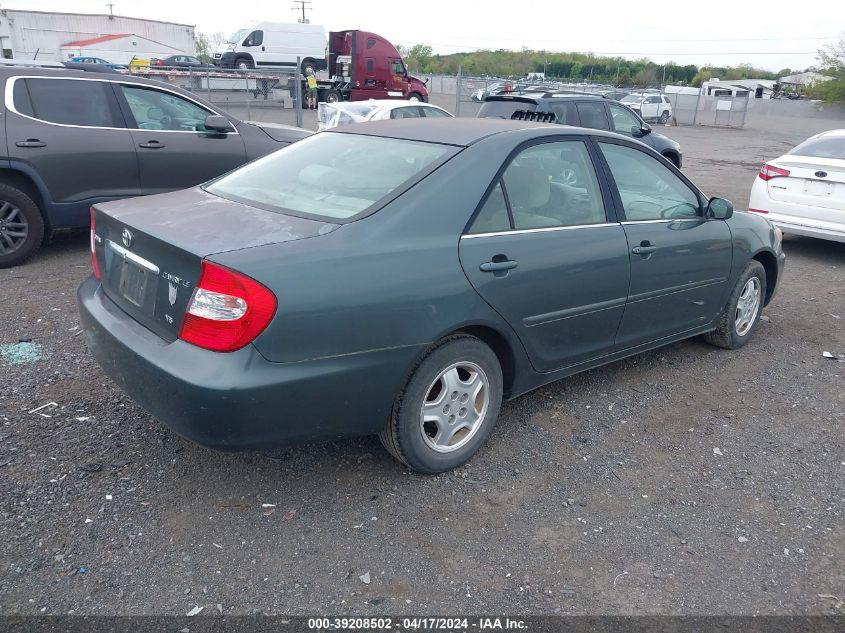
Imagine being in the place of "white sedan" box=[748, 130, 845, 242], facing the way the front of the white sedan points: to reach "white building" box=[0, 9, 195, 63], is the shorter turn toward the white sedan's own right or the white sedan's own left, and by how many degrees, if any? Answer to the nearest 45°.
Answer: approximately 90° to the white sedan's own left

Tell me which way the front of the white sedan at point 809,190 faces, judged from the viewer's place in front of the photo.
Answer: facing away from the viewer and to the right of the viewer

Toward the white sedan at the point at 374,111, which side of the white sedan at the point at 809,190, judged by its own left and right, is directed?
left
